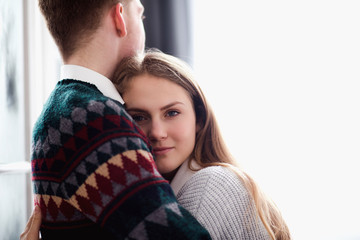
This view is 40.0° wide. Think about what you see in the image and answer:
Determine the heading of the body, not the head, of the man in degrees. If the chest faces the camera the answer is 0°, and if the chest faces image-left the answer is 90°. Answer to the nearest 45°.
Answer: approximately 225°

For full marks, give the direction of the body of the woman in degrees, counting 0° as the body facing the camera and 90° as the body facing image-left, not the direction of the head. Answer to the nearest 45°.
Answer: approximately 45°

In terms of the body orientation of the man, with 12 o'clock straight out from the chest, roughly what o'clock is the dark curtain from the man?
The dark curtain is roughly at 11 o'clock from the man.

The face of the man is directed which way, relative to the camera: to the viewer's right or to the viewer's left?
to the viewer's right

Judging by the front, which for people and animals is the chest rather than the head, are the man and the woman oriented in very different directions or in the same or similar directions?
very different directions

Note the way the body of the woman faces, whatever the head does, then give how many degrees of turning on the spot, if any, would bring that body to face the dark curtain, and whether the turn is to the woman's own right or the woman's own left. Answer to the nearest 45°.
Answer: approximately 135° to the woman's own right
